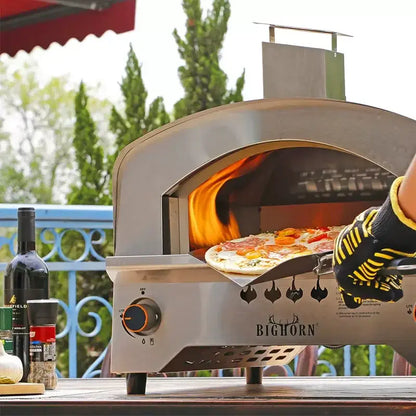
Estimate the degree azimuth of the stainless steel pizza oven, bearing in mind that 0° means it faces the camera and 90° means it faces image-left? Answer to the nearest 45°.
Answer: approximately 0°

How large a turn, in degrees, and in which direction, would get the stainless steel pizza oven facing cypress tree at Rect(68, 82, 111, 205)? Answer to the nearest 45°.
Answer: approximately 180°

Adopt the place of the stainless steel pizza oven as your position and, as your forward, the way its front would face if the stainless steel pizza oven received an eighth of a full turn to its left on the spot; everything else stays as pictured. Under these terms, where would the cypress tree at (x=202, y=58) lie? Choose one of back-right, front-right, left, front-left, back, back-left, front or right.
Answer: back-left

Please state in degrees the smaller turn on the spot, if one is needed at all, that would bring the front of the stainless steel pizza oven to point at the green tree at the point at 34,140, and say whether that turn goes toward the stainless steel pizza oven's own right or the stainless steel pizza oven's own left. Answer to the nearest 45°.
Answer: approximately 180°

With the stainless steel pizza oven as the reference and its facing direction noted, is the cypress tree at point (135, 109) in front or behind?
behind
